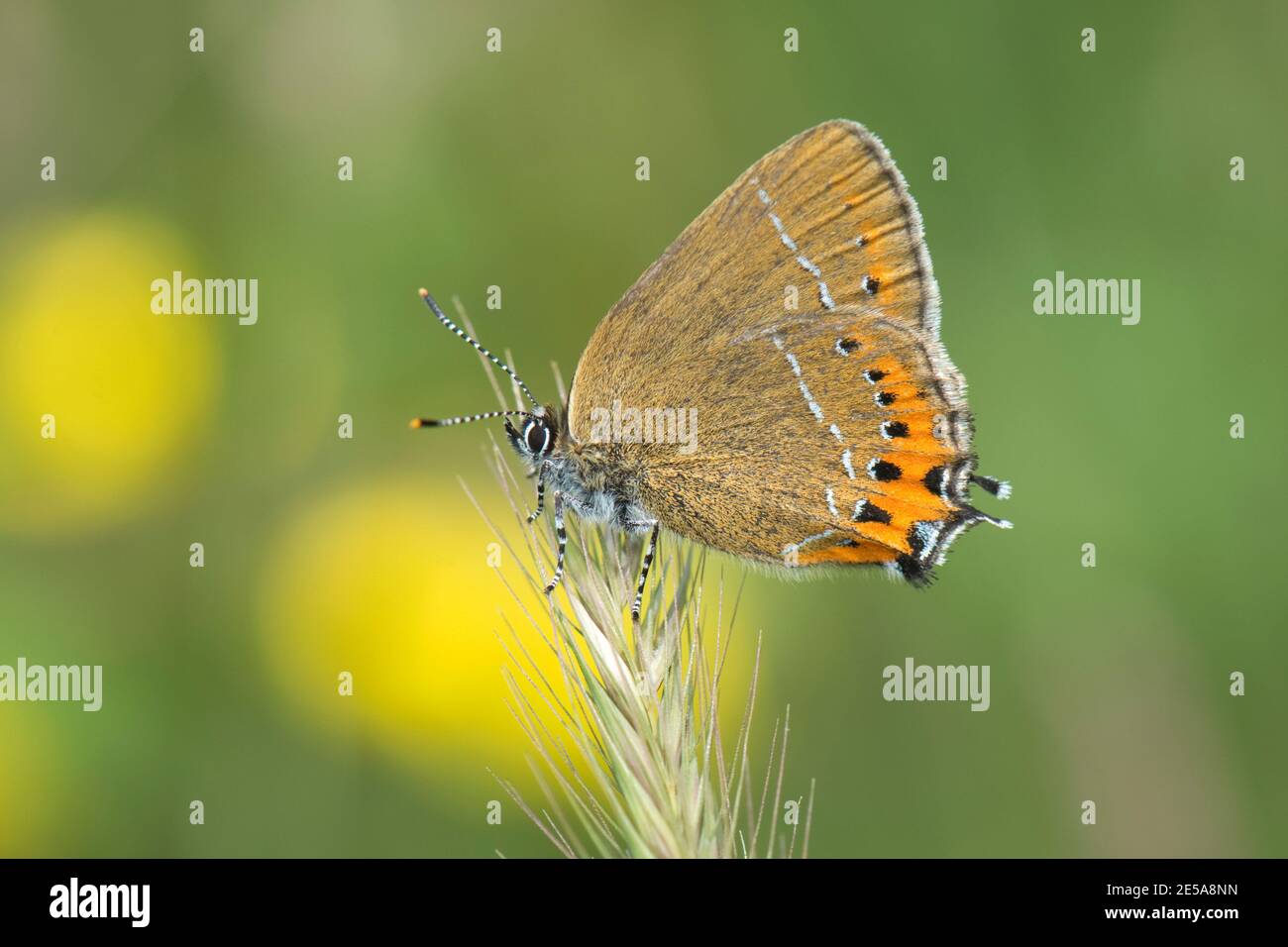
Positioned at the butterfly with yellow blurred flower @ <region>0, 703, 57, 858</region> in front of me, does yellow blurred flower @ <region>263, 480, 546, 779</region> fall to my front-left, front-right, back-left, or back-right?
front-right

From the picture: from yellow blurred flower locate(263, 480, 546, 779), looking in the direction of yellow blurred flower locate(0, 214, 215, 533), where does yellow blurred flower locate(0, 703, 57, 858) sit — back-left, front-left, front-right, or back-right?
front-left

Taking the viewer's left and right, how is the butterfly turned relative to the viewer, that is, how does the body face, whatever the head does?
facing to the left of the viewer

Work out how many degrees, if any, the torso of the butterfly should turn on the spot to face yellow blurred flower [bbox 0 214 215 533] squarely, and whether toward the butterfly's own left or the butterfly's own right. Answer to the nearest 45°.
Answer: approximately 45° to the butterfly's own right

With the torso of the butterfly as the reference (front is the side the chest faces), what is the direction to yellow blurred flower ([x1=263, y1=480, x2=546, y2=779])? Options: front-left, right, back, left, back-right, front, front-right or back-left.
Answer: front-right
